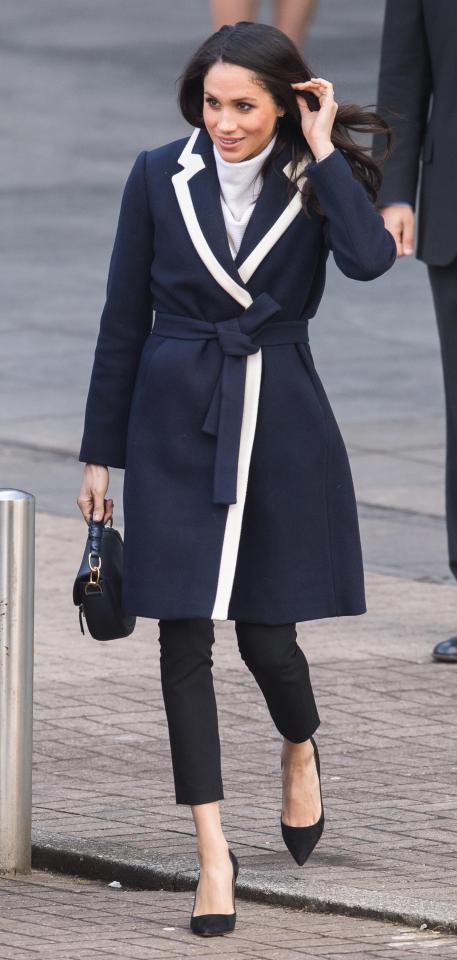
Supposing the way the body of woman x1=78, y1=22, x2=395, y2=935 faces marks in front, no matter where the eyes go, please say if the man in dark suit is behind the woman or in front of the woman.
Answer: behind

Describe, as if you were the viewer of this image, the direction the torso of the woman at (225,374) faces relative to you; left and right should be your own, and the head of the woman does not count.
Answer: facing the viewer

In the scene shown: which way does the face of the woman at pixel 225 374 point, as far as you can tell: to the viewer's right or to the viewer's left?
to the viewer's left
